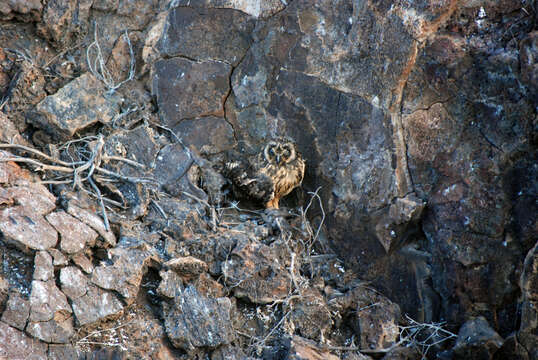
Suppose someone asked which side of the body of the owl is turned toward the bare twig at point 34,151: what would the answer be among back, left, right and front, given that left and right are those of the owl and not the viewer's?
right

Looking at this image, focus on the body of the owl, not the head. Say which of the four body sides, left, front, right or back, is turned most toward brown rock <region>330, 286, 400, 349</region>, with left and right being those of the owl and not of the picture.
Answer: front

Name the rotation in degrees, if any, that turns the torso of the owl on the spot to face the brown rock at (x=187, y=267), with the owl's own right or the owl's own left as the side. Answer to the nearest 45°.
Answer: approximately 45° to the owl's own right

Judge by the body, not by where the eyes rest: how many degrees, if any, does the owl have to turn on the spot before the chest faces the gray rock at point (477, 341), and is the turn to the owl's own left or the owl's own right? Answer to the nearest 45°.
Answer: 0° — it already faces it

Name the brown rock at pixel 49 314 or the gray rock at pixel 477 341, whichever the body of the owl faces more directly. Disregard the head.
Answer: the gray rock

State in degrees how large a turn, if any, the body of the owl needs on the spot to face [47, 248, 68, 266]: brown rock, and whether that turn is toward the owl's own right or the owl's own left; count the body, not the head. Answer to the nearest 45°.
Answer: approximately 90° to the owl's own right

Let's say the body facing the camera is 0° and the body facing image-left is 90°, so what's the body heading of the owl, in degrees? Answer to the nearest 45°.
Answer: approximately 315°

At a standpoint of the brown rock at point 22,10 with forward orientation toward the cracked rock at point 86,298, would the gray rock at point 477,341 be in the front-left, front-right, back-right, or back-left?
front-left

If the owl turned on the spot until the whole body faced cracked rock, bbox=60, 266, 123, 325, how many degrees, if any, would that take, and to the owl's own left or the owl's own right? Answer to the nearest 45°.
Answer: approximately 90° to the owl's own right

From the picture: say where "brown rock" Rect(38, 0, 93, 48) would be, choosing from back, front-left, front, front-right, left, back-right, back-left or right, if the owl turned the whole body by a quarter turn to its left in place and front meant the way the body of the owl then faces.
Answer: back-left

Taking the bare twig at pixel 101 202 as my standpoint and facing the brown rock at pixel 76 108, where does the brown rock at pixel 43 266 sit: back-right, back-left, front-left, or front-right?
back-left

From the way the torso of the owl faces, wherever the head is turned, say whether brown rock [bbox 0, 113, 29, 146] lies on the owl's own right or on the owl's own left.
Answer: on the owl's own right

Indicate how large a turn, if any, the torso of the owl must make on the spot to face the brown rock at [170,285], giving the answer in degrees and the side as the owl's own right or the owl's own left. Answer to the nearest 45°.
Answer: approximately 45° to the owl's own right

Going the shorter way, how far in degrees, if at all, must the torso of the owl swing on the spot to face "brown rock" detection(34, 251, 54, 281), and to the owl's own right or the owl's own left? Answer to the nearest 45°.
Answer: approximately 90° to the owl's own right

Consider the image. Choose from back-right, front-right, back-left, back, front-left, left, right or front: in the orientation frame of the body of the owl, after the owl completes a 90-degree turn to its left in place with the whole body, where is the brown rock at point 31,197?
back

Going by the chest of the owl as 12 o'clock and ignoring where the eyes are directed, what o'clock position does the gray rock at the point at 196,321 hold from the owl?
The gray rock is roughly at 2 o'clock from the owl.
